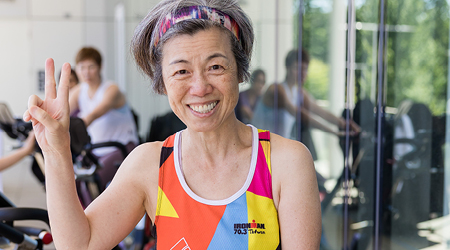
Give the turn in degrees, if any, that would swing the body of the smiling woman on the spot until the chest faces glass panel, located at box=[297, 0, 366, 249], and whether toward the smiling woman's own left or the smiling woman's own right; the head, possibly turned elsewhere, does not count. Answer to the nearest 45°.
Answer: approximately 135° to the smiling woman's own left

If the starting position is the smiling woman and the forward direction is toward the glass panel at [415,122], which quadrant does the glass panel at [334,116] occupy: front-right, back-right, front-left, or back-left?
front-left

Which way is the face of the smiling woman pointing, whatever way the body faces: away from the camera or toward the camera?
toward the camera

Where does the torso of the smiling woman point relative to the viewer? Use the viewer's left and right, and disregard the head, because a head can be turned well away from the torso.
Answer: facing the viewer

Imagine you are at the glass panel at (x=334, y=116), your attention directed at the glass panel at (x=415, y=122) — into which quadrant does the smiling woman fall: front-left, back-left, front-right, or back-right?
front-right

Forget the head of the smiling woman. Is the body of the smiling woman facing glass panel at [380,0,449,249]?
no
